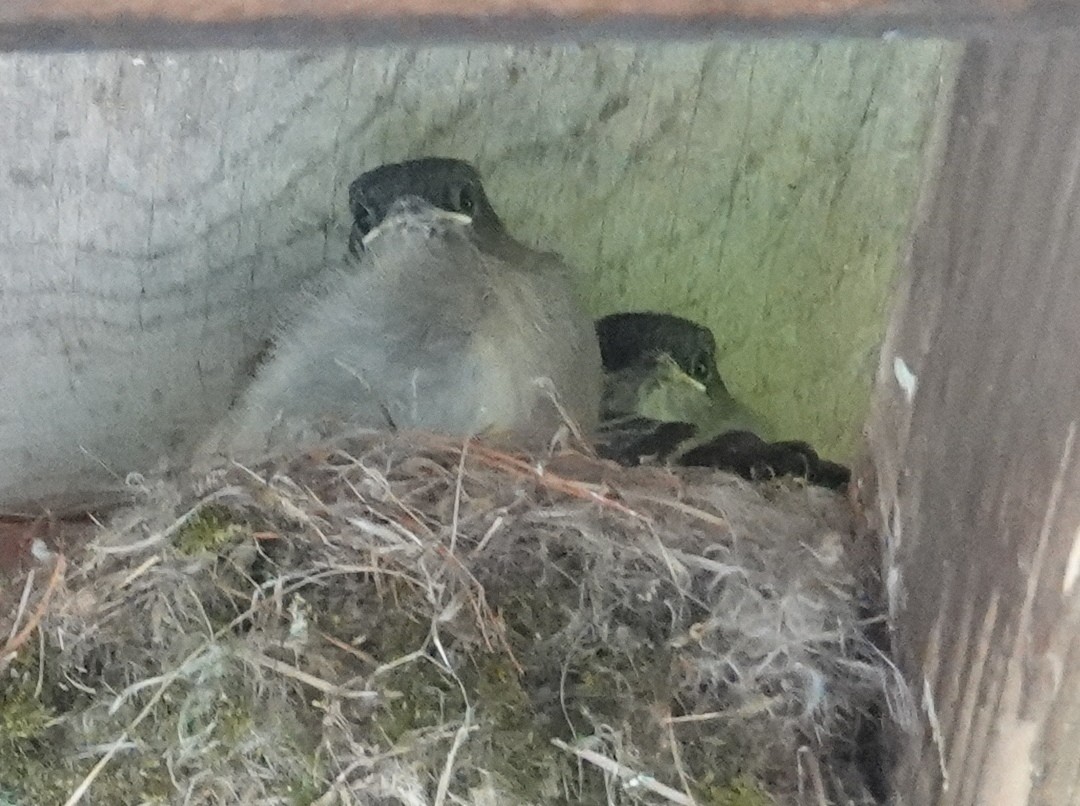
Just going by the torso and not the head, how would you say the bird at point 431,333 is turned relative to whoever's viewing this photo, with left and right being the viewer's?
facing the viewer
